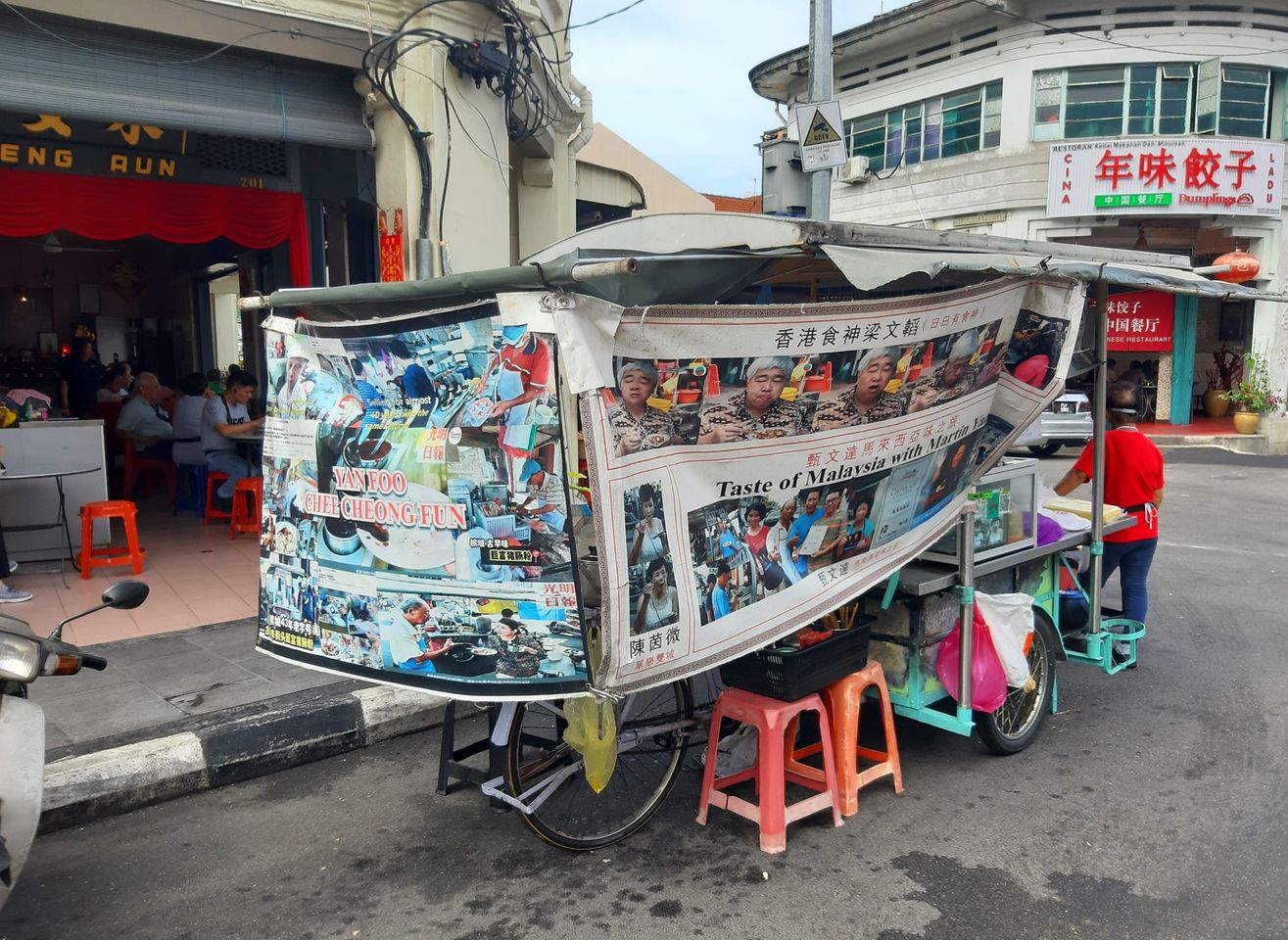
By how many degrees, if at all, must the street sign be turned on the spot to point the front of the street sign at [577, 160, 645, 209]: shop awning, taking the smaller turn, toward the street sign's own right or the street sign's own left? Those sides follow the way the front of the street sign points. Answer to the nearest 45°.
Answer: approximately 135° to the street sign's own right

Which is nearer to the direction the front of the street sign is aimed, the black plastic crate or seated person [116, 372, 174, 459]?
the black plastic crate

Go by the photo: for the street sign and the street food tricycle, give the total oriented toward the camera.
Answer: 1

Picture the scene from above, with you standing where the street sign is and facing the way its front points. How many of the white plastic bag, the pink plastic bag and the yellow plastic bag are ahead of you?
3

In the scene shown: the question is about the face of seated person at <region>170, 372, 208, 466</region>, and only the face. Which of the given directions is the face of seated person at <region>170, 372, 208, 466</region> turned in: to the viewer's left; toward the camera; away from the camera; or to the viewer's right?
away from the camera

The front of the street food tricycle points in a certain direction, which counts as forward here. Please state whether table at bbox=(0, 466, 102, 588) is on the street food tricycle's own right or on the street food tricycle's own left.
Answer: on the street food tricycle's own left

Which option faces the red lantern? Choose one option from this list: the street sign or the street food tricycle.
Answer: the street food tricycle

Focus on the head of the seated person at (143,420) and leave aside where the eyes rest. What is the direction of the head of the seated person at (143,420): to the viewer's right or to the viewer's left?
to the viewer's right
